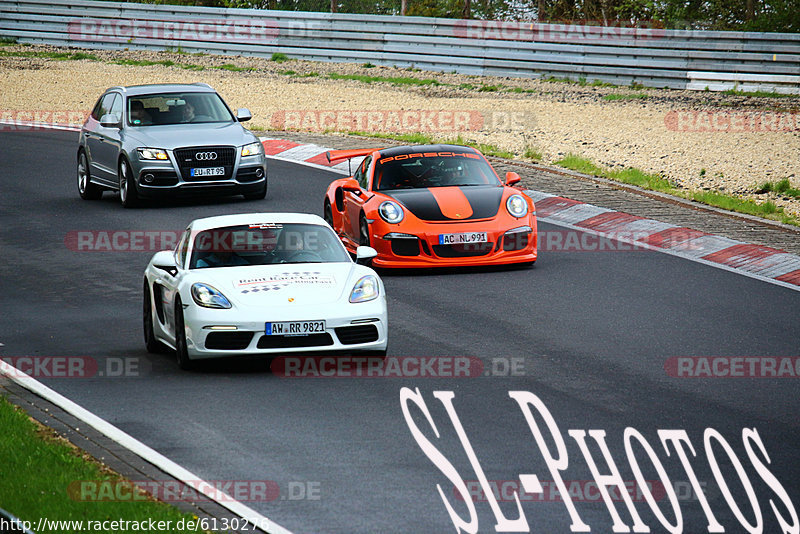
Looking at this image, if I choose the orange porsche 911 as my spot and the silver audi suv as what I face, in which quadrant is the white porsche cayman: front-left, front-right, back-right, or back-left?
back-left

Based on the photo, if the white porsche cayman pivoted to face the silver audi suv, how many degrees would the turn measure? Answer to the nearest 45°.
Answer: approximately 180°

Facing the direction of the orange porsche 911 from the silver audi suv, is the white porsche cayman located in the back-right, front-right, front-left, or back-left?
front-right

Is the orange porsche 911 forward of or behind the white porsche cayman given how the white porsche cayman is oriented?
behind

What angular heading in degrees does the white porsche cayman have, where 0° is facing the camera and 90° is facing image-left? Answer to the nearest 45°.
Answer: approximately 0°

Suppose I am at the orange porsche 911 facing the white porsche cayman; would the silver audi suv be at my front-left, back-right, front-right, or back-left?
back-right

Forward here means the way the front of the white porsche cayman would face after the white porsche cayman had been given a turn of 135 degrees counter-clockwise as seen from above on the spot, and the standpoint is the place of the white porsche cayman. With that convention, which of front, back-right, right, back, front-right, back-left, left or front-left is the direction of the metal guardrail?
front-left
